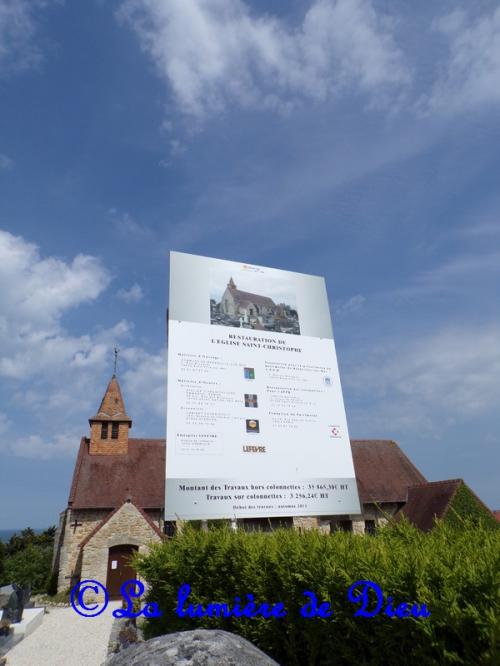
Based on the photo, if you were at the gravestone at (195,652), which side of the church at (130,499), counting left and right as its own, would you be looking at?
front

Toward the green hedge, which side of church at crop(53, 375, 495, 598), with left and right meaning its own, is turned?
front

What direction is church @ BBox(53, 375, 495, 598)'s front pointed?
toward the camera

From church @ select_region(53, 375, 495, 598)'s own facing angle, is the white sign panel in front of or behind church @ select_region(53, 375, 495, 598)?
in front

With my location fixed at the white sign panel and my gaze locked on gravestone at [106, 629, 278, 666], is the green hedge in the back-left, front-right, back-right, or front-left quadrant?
front-left

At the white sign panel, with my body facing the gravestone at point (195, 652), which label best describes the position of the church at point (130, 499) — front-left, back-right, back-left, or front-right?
back-right
